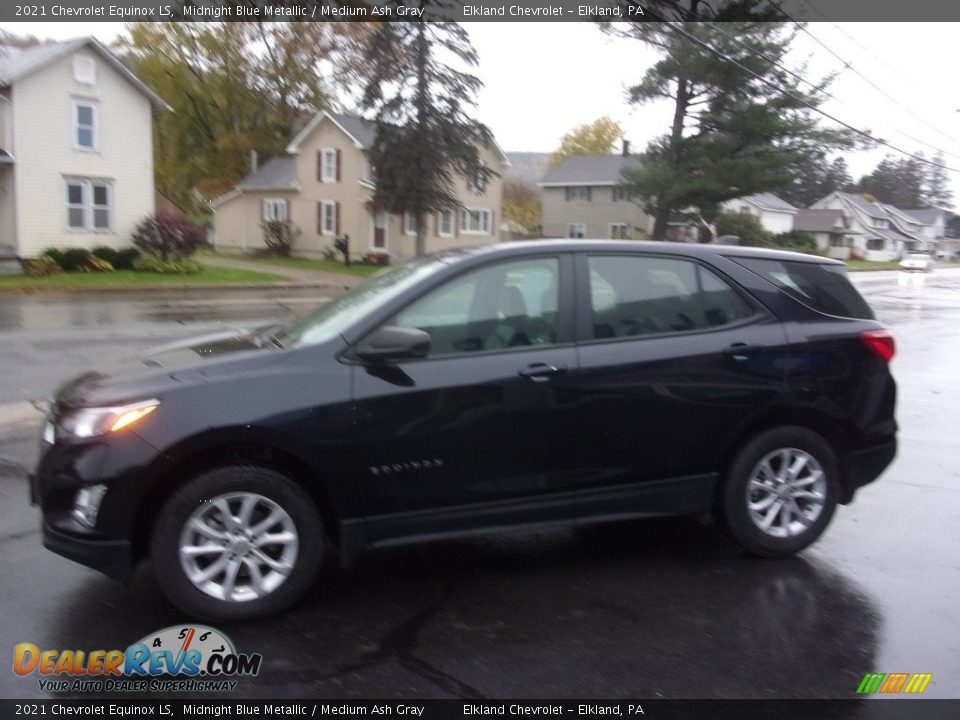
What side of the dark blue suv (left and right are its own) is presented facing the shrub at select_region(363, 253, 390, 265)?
right

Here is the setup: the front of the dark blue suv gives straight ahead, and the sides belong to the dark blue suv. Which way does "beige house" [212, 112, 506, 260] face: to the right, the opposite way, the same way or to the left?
to the left

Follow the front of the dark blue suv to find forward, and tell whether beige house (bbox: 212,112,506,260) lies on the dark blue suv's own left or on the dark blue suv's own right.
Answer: on the dark blue suv's own right

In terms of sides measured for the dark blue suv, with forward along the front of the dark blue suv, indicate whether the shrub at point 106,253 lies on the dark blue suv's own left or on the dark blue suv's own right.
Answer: on the dark blue suv's own right

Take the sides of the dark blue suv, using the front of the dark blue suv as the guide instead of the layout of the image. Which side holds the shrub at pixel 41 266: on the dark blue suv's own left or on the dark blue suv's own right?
on the dark blue suv's own right

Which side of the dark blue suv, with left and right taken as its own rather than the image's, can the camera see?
left

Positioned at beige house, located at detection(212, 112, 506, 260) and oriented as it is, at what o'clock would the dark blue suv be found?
The dark blue suv is roughly at 12 o'clock from the beige house.

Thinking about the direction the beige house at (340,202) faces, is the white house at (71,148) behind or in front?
in front

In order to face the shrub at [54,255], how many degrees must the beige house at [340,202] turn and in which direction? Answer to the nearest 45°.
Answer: approximately 45° to its right
